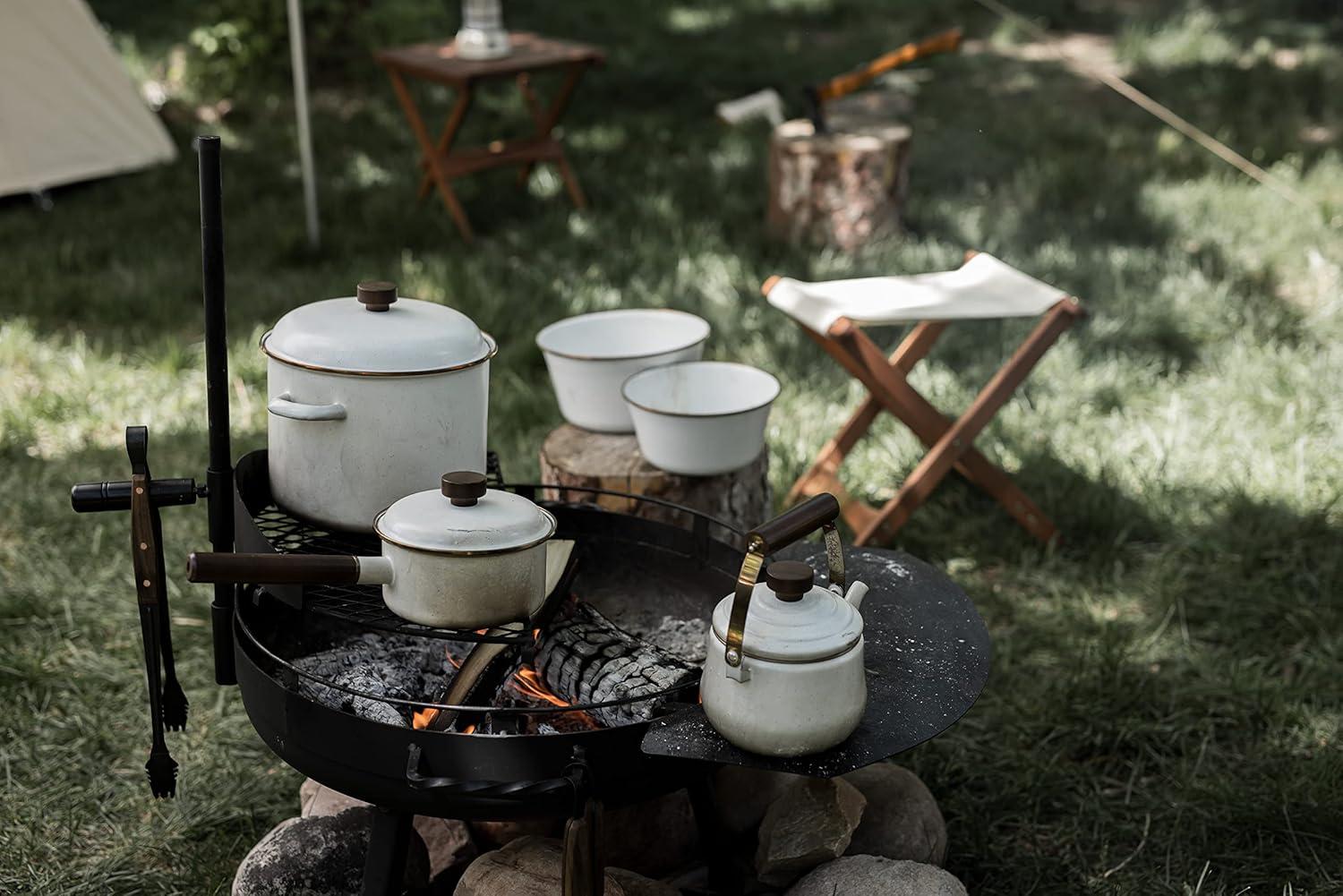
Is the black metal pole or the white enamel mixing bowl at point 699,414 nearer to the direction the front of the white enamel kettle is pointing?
the white enamel mixing bowl

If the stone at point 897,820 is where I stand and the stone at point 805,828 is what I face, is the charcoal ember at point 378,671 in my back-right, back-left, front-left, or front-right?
front-right

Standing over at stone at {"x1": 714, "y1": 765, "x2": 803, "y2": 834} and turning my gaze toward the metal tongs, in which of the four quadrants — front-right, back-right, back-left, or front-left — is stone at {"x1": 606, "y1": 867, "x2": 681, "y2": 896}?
front-left

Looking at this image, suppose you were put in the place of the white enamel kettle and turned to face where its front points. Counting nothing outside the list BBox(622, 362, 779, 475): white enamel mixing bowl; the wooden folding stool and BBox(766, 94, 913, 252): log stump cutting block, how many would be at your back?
0

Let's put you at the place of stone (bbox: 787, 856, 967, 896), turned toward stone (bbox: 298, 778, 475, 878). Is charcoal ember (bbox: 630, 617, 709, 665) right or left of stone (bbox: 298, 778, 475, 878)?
right

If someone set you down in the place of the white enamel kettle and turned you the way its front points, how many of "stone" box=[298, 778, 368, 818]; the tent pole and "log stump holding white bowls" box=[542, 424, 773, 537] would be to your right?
0

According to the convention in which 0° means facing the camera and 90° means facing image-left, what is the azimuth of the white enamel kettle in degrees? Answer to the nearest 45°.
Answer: approximately 225°

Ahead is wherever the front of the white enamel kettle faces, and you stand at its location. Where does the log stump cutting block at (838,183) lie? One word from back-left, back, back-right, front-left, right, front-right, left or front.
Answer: front-left
